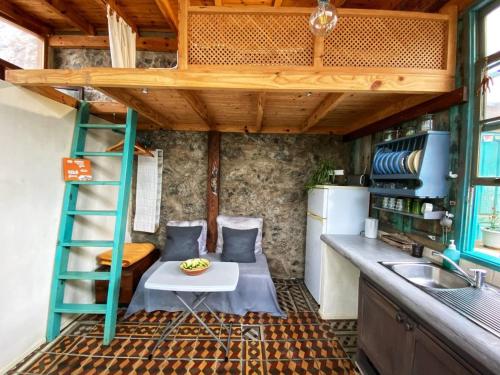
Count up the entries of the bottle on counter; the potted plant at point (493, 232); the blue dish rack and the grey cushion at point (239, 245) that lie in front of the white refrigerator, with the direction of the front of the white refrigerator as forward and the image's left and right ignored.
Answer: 1

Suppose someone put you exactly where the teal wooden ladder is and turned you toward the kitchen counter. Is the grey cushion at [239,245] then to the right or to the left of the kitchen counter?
left

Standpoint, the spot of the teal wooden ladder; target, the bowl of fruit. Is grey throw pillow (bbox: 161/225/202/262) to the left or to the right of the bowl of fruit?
left

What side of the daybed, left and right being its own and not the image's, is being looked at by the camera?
front

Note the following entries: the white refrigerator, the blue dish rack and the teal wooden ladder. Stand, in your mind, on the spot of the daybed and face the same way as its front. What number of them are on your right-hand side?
1

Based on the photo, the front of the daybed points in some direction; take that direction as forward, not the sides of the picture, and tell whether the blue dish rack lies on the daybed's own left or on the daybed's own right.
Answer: on the daybed's own left

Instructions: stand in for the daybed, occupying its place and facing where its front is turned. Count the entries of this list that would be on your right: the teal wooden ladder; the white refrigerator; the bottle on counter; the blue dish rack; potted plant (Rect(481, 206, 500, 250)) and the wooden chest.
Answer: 2

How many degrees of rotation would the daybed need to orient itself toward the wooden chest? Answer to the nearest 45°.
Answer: approximately 90° to its right

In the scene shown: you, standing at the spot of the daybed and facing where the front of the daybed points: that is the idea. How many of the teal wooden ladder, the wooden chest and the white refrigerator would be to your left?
1

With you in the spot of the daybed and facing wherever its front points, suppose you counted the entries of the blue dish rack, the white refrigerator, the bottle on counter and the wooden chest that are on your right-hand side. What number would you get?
1
